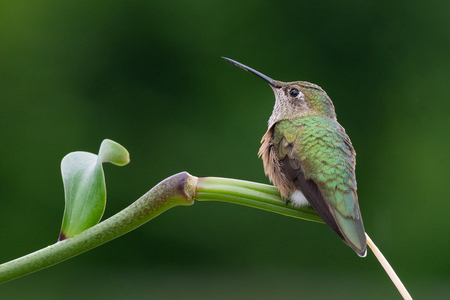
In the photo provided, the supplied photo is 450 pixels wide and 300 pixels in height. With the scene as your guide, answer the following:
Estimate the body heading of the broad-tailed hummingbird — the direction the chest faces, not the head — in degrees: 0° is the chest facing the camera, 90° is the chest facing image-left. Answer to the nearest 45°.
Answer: approximately 135°
